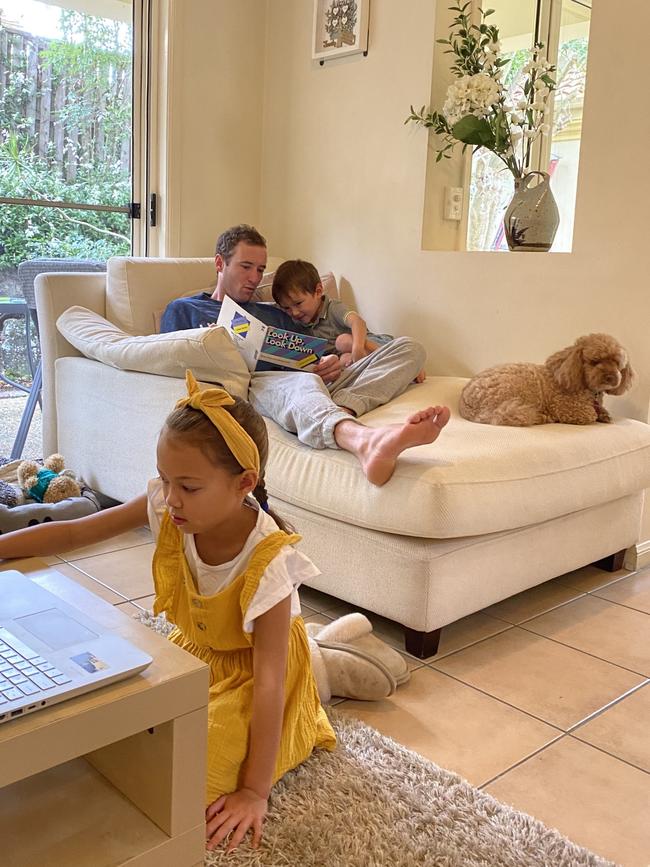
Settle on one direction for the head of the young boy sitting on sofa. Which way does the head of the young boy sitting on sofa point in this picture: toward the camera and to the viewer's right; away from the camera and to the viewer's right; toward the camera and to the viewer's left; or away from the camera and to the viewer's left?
toward the camera and to the viewer's left

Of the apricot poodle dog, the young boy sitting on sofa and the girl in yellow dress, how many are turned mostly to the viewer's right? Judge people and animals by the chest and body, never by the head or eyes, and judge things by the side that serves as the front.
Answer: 1

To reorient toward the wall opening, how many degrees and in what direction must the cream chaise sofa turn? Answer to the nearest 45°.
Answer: approximately 135° to its left

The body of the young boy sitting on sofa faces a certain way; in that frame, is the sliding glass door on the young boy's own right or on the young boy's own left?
on the young boy's own right

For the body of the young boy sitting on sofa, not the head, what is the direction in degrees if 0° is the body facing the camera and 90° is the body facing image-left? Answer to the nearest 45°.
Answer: approximately 45°

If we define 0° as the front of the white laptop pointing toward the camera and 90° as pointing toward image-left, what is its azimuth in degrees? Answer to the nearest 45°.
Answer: approximately 225°

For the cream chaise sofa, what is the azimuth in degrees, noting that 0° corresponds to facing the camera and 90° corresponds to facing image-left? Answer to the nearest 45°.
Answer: approximately 315°

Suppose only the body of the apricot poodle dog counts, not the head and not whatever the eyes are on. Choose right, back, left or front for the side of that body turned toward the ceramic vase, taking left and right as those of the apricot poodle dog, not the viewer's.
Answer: left

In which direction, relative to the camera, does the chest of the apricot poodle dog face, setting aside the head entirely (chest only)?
to the viewer's right

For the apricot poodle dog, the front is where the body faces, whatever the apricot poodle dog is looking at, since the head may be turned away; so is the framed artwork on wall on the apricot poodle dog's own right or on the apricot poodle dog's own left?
on the apricot poodle dog's own left

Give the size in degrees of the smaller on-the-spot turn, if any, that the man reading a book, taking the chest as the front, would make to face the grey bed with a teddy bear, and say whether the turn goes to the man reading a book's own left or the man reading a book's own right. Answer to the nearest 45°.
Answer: approximately 135° to the man reading a book's own right

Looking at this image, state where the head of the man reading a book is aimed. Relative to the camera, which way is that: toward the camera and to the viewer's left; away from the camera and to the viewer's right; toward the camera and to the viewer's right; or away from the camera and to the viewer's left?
toward the camera and to the viewer's right

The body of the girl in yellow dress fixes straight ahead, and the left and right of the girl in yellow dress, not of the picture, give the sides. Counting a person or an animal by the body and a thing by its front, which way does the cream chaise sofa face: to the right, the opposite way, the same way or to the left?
to the left

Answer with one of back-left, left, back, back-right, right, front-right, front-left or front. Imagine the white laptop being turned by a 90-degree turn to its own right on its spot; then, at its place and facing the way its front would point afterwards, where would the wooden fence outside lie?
back-left

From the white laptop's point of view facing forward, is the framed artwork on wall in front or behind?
in front
